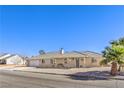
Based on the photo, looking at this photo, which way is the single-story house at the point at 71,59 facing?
toward the camera
